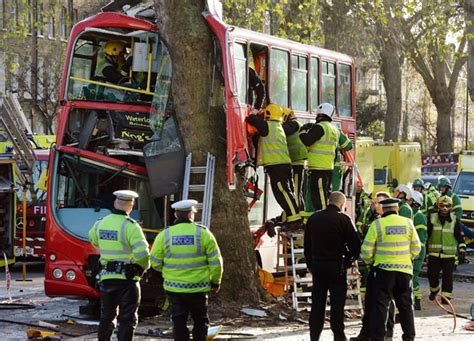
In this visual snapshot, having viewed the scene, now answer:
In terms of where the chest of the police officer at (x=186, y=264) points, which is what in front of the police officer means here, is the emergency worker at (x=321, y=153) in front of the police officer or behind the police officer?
in front

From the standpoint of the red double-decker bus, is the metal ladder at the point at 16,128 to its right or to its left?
on its right

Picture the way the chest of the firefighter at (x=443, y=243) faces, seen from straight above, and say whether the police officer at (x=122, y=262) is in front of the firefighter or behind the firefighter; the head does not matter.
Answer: in front

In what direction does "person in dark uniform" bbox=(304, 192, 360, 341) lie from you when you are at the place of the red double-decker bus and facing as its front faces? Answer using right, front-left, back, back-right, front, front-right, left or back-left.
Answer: left

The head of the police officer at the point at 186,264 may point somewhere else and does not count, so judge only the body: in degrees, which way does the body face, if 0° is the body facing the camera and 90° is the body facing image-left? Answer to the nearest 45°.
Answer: approximately 180°

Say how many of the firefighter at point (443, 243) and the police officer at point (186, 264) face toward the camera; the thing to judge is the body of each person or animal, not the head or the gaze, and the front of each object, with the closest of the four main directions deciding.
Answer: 1

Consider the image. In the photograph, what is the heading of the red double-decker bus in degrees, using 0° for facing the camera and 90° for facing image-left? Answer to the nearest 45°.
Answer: approximately 45°

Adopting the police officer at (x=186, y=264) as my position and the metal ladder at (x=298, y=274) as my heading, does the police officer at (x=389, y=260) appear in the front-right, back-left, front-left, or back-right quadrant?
front-right

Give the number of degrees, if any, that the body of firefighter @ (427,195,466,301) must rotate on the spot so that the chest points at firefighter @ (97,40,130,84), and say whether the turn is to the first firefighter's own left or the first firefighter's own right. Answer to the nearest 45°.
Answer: approximately 45° to the first firefighter's own right

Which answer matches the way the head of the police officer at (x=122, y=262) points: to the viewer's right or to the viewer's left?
to the viewer's right

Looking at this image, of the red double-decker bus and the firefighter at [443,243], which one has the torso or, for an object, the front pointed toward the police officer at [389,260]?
the firefighter

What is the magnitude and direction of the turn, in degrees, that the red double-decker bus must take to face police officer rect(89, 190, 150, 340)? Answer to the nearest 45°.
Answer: approximately 45° to its left

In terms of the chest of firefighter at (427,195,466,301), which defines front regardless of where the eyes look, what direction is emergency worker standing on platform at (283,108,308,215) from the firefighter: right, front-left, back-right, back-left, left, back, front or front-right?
front-right

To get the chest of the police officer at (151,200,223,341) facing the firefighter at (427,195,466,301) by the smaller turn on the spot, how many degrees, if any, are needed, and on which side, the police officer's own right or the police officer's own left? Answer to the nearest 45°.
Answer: approximately 45° to the police officer's own right

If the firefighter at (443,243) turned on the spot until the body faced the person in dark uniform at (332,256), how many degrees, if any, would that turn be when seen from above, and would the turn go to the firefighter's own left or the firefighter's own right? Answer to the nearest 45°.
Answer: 0° — they already face them

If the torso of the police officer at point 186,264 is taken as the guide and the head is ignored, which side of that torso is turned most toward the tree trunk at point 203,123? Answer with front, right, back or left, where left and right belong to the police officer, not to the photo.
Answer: front
